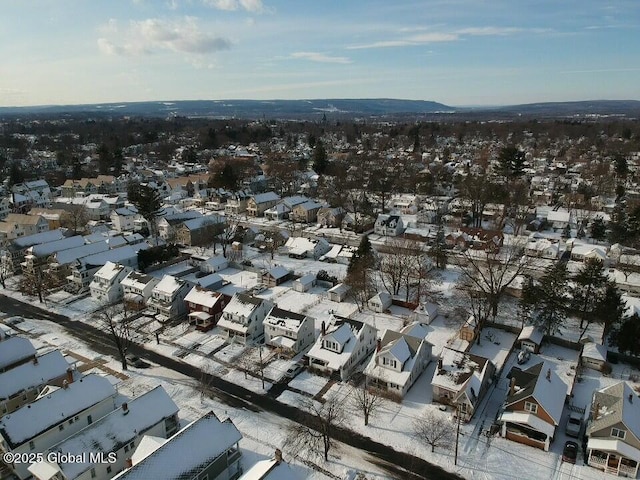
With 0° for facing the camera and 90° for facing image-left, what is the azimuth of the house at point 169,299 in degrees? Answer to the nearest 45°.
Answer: approximately 45°

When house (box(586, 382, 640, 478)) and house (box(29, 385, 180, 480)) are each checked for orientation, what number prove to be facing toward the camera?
1

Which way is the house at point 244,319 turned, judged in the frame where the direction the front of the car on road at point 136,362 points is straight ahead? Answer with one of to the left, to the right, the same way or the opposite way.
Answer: to the right

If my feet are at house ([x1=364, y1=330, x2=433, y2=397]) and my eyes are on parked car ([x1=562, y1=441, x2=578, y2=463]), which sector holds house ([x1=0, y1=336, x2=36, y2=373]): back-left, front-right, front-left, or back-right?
back-right

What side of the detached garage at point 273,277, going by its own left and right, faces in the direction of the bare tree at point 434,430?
left

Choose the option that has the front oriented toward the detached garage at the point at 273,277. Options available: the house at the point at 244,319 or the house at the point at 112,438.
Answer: the house at the point at 112,438

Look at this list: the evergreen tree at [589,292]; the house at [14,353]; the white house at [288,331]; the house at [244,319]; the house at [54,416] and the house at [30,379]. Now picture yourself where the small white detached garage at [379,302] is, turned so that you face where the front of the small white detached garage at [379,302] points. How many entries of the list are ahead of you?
5

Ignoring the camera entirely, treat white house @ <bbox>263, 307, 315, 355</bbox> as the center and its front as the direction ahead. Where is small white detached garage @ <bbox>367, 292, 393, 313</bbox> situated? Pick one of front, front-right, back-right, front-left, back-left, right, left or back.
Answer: back

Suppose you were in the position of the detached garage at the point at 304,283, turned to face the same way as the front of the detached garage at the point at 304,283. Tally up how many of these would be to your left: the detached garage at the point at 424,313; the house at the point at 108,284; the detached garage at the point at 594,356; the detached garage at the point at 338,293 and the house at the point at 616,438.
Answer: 4

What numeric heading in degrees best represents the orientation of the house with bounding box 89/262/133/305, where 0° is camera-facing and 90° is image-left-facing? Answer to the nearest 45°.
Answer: approximately 45°
